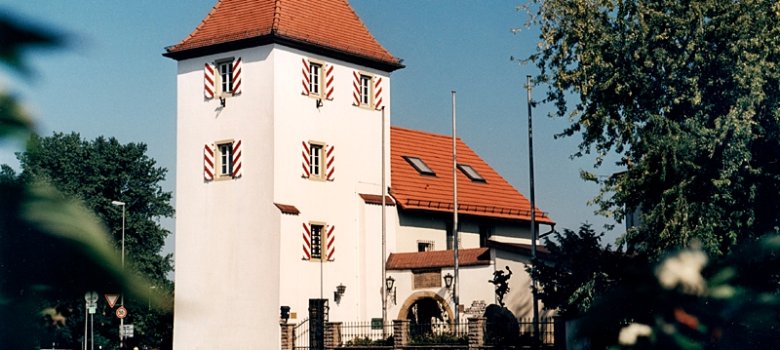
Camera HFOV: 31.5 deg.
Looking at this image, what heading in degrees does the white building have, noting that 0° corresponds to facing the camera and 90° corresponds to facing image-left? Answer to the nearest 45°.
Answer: approximately 315°

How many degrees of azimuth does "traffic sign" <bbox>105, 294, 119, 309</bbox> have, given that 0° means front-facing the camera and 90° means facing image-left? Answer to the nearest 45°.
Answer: approximately 0°

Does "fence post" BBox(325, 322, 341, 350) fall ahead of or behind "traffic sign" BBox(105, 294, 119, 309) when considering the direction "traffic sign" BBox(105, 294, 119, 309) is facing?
behind
